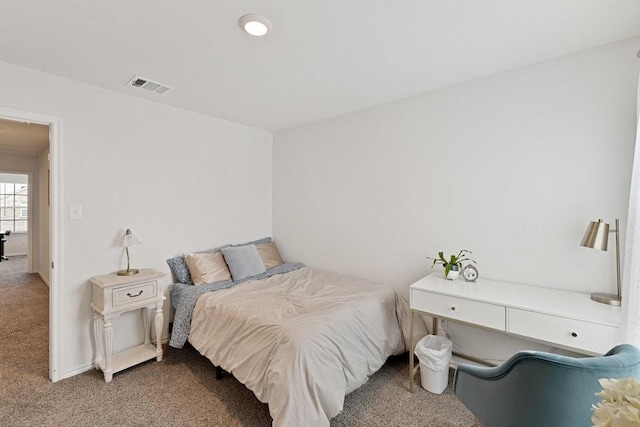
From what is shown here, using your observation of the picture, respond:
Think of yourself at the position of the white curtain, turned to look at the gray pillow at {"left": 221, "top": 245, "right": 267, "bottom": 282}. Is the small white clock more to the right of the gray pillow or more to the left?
right

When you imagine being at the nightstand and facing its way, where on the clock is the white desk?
The white desk is roughly at 12 o'clock from the nightstand.

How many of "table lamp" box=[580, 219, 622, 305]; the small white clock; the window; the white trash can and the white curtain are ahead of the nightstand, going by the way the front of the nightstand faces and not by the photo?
4

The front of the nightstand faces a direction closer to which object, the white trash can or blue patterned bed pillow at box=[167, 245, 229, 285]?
the white trash can

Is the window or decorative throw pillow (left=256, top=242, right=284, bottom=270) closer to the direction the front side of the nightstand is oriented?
the decorative throw pillow

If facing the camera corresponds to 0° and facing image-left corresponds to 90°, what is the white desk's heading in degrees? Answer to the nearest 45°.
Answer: approximately 45°

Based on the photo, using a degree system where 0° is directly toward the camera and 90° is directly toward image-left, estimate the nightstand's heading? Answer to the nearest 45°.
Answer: approximately 315°
